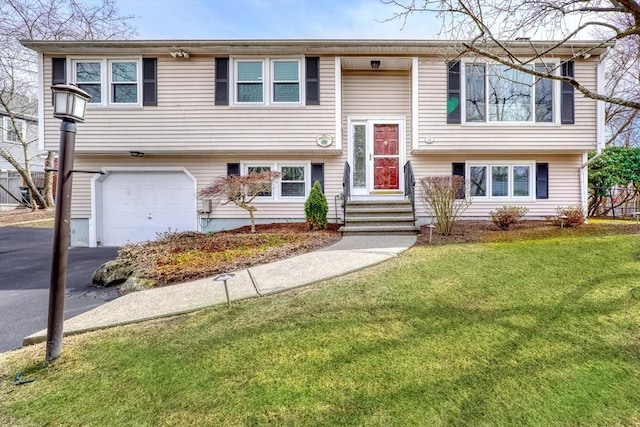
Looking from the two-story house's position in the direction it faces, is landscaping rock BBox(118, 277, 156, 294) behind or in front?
in front

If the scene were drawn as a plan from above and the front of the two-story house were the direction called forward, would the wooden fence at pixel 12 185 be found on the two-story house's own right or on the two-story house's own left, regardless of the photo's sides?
on the two-story house's own right

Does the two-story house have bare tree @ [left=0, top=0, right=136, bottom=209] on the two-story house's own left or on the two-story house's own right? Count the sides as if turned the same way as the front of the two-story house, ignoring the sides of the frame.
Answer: on the two-story house's own right

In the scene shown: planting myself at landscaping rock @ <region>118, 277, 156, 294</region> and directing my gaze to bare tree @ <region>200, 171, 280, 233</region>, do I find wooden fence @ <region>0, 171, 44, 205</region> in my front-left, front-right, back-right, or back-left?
front-left

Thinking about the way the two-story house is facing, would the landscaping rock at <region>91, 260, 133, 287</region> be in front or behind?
in front

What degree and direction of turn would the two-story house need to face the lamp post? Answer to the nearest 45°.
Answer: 0° — it already faces it

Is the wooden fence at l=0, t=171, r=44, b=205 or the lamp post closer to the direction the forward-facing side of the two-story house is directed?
the lamp post

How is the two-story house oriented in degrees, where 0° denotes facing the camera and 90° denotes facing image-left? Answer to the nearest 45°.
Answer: approximately 0°
